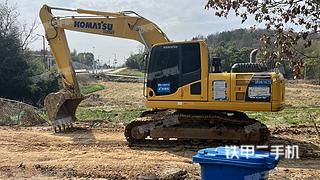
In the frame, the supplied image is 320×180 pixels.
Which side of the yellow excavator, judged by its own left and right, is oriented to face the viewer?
left

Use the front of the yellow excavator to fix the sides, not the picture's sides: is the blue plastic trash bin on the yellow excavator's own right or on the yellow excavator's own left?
on the yellow excavator's own left

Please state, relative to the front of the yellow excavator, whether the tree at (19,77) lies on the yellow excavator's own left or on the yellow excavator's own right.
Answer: on the yellow excavator's own right

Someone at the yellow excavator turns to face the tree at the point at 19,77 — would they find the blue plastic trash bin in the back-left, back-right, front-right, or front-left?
back-left
